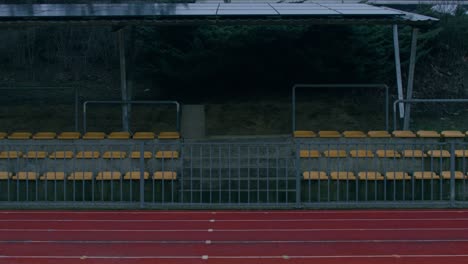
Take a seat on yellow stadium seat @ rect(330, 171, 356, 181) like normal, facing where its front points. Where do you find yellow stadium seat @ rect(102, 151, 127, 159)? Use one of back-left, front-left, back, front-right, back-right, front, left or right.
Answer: right

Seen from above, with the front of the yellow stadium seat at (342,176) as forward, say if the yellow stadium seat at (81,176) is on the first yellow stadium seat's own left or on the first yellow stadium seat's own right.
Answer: on the first yellow stadium seat's own right

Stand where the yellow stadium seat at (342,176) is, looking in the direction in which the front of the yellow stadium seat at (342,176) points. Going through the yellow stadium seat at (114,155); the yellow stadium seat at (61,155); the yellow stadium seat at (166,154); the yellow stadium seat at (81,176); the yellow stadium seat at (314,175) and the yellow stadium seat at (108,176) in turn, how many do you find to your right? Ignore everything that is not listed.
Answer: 6

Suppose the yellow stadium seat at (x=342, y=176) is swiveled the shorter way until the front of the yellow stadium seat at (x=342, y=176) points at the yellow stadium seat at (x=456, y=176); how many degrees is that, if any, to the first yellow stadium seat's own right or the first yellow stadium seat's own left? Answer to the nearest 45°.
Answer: approximately 90° to the first yellow stadium seat's own left

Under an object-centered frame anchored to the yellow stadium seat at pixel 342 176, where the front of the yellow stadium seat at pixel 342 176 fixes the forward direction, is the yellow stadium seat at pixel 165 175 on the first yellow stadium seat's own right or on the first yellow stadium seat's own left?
on the first yellow stadium seat's own right

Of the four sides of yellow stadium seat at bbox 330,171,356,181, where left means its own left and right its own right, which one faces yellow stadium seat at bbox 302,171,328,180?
right

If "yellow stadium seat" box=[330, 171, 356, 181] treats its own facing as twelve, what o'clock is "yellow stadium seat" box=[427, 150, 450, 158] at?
"yellow stadium seat" box=[427, 150, 450, 158] is roughly at 8 o'clock from "yellow stadium seat" box=[330, 171, 356, 181].

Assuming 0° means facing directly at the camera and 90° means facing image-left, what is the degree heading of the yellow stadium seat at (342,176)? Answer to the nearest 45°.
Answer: approximately 0°

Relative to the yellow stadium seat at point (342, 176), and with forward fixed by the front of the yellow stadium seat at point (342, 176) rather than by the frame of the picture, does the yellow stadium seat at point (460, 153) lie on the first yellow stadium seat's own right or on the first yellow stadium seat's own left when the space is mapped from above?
on the first yellow stadium seat's own left

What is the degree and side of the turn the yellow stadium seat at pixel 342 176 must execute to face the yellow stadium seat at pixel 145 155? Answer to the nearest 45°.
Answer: approximately 90° to its right

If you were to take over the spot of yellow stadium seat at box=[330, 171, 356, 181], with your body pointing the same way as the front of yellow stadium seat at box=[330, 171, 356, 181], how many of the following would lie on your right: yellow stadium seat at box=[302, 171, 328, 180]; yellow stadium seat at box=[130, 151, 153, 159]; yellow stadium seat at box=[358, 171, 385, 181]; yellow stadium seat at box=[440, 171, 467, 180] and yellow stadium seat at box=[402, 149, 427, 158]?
2

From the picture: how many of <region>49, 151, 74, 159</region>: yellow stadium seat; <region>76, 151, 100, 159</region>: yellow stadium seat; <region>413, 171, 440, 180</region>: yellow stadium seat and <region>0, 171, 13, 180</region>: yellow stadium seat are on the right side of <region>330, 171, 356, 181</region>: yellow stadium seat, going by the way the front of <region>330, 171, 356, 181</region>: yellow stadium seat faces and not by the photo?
3

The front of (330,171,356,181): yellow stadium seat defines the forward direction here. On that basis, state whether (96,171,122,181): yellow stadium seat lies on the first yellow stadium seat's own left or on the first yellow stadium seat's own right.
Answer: on the first yellow stadium seat's own right

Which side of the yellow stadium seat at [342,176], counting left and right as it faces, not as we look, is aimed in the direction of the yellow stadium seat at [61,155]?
right

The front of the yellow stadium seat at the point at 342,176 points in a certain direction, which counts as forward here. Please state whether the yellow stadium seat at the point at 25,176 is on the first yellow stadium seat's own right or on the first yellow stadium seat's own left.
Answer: on the first yellow stadium seat's own right

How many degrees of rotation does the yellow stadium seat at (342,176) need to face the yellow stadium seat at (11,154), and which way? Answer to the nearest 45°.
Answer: approximately 90° to its right

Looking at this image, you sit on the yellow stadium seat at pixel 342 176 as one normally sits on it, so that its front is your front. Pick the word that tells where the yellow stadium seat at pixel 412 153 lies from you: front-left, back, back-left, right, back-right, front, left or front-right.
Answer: back-left

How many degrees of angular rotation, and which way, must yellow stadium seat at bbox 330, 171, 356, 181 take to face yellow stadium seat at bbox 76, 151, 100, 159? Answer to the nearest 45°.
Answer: approximately 90° to its right

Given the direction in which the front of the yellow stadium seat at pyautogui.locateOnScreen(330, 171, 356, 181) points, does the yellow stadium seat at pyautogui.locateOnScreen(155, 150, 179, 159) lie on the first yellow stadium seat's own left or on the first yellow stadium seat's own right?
on the first yellow stadium seat's own right
